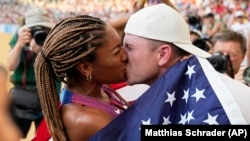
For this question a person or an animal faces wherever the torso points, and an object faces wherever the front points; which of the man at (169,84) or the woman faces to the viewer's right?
the woman

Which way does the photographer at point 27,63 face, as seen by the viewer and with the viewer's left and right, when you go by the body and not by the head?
facing the viewer and to the right of the viewer

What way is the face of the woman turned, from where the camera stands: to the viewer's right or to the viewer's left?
to the viewer's right

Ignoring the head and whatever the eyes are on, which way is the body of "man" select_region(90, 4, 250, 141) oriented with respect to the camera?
to the viewer's left

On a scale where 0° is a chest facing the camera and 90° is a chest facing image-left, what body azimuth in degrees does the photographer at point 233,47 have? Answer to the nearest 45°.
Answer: approximately 45°

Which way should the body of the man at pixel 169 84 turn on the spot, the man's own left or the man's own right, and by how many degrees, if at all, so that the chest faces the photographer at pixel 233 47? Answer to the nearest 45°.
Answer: approximately 90° to the man's own right

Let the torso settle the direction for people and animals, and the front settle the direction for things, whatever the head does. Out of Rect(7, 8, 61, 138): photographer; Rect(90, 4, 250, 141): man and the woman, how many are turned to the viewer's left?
1

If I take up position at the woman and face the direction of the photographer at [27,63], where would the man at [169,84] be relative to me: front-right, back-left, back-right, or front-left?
back-right

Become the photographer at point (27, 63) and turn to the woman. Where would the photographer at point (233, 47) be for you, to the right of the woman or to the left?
left

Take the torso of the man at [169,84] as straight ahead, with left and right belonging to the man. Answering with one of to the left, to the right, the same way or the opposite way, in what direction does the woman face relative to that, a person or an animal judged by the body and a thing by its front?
the opposite way

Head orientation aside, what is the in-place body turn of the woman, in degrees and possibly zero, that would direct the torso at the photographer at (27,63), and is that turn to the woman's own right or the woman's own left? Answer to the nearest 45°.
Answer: approximately 90° to the woman's own left

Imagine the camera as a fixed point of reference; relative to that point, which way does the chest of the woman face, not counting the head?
to the viewer's right

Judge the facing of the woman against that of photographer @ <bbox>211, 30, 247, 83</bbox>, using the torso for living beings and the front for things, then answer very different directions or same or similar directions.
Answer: very different directions
